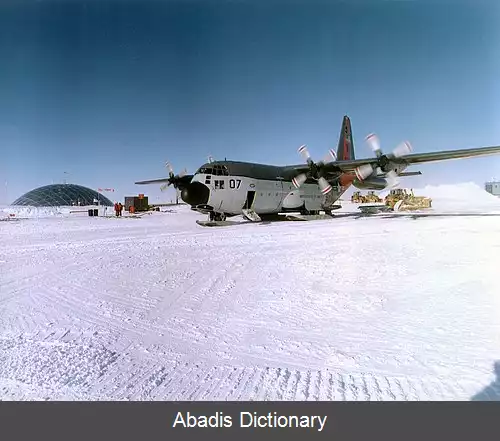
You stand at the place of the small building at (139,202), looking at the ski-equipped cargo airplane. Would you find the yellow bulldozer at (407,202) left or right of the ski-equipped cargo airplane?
left

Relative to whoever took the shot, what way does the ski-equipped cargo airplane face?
facing the viewer and to the left of the viewer

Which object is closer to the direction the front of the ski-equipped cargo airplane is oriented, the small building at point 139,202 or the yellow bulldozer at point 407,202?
the small building

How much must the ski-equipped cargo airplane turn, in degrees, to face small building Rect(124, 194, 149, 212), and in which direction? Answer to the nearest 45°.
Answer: approximately 90° to its right

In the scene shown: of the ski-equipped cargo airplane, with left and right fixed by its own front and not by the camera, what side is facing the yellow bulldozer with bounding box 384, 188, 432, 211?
back

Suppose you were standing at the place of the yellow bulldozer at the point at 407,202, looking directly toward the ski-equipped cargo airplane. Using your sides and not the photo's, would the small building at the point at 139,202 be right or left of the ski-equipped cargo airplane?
right
